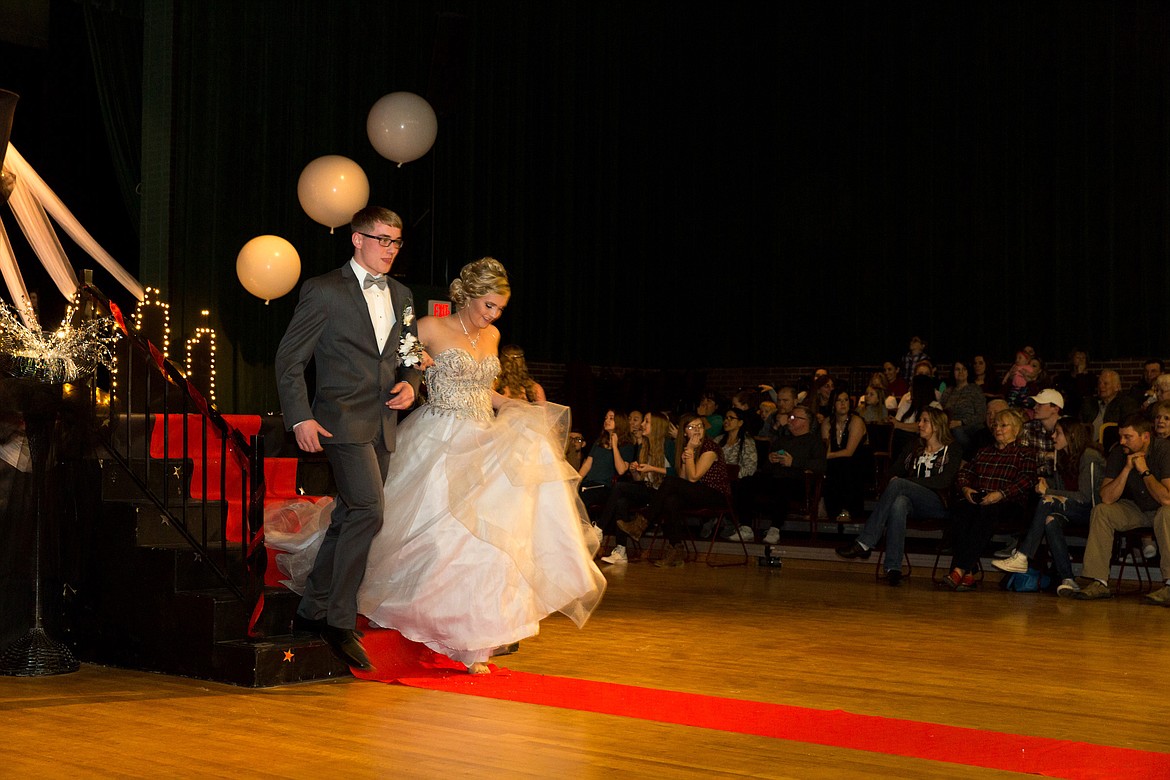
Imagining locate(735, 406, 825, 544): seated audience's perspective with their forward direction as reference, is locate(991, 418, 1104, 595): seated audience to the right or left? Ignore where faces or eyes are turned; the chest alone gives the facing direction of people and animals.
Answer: on their left

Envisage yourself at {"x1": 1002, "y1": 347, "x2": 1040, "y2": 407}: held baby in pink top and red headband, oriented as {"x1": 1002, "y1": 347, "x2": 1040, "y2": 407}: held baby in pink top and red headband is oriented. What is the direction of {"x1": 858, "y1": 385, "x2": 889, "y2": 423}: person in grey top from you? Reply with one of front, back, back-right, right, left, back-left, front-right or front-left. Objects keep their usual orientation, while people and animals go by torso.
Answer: front-right

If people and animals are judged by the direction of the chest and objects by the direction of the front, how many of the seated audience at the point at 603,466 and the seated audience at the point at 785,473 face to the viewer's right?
0

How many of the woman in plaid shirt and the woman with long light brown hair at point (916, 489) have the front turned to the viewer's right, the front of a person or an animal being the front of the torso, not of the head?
0

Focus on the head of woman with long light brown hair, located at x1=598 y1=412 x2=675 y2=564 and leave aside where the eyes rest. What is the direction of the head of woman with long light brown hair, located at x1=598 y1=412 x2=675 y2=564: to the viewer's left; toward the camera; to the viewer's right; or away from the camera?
to the viewer's left

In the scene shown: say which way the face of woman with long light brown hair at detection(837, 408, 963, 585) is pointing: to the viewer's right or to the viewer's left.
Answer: to the viewer's left

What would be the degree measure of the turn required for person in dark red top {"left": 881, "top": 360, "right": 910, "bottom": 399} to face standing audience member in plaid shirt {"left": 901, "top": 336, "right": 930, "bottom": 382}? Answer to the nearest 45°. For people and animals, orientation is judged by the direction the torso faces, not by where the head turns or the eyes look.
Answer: approximately 135° to their right

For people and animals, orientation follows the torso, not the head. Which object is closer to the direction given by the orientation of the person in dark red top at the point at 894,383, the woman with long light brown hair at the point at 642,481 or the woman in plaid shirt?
the woman with long light brown hair

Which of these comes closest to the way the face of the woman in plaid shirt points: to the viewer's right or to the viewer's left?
to the viewer's left

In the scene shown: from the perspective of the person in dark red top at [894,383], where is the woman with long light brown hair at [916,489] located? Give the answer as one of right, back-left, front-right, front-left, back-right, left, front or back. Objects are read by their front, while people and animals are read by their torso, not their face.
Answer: front-left

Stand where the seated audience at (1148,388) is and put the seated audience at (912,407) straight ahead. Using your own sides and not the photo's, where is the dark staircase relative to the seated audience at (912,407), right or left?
left
